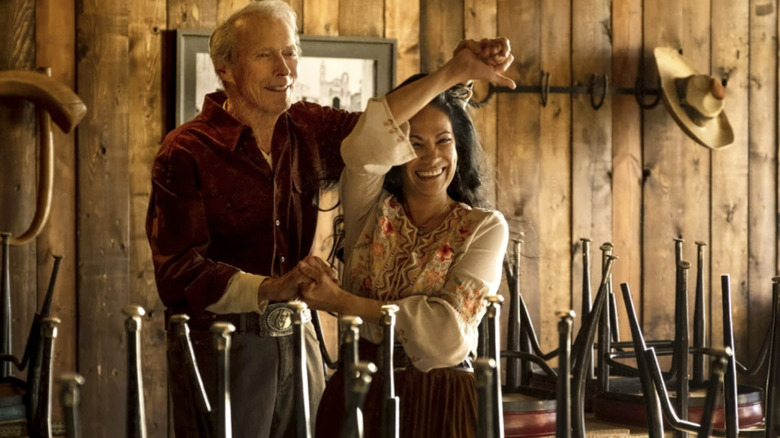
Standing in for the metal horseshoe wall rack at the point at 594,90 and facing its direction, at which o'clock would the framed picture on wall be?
The framed picture on wall is roughly at 2 o'clock from the metal horseshoe wall rack.

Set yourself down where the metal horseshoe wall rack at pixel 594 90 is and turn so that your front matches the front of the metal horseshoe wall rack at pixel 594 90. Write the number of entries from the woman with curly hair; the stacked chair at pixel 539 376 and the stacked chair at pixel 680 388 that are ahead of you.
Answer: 3

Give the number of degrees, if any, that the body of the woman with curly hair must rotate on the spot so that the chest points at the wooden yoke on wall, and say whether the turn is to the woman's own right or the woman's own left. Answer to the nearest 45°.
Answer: approximately 135° to the woman's own right

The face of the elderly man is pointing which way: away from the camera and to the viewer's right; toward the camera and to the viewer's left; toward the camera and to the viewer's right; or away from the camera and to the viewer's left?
toward the camera and to the viewer's right

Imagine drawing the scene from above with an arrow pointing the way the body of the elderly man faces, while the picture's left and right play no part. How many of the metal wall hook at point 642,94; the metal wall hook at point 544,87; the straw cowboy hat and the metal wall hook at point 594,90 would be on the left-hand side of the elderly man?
4

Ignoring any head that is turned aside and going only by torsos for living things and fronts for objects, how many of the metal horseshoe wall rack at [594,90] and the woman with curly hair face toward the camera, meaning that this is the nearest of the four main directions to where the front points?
2

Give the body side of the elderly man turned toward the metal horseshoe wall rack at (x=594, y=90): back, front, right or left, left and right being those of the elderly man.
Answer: left

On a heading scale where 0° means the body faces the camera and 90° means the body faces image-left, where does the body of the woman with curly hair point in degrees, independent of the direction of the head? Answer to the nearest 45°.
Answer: approximately 0°

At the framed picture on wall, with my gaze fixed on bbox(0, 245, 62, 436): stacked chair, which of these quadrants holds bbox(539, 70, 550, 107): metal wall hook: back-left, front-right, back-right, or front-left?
back-left
